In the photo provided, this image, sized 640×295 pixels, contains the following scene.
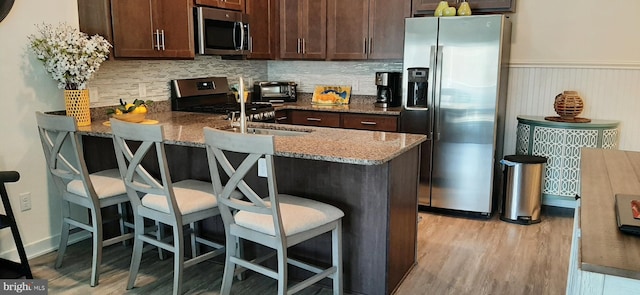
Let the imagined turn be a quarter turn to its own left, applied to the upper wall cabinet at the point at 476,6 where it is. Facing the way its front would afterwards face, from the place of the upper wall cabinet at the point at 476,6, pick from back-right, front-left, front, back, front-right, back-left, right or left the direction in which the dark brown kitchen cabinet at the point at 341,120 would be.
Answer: back

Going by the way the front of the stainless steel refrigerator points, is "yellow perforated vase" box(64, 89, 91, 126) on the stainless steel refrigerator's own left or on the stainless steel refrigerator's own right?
on the stainless steel refrigerator's own right

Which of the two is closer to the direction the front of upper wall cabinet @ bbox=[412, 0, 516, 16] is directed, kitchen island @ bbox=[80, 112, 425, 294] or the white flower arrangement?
the kitchen island

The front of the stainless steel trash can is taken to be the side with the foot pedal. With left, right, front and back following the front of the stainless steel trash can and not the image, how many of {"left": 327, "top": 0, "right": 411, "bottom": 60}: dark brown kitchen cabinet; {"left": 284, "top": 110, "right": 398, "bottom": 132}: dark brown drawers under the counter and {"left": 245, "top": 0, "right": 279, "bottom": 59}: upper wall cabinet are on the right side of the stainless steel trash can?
3

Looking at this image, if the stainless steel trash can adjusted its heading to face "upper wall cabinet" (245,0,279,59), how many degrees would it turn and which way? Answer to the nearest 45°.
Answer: approximately 90° to its right

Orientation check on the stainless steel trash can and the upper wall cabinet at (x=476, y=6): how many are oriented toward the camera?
2

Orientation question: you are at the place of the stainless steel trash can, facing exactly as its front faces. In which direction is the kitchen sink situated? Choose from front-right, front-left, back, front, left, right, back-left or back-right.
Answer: front-right

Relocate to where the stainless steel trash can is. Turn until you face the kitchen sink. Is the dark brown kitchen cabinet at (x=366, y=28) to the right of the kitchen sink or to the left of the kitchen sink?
right

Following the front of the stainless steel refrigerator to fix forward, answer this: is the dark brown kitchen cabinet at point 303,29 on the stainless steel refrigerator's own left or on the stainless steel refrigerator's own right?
on the stainless steel refrigerator's own right

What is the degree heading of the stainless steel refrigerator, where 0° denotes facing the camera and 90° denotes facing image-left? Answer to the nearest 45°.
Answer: approximately 0°

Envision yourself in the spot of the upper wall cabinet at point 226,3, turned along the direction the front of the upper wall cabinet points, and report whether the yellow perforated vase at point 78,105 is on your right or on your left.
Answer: on your right
